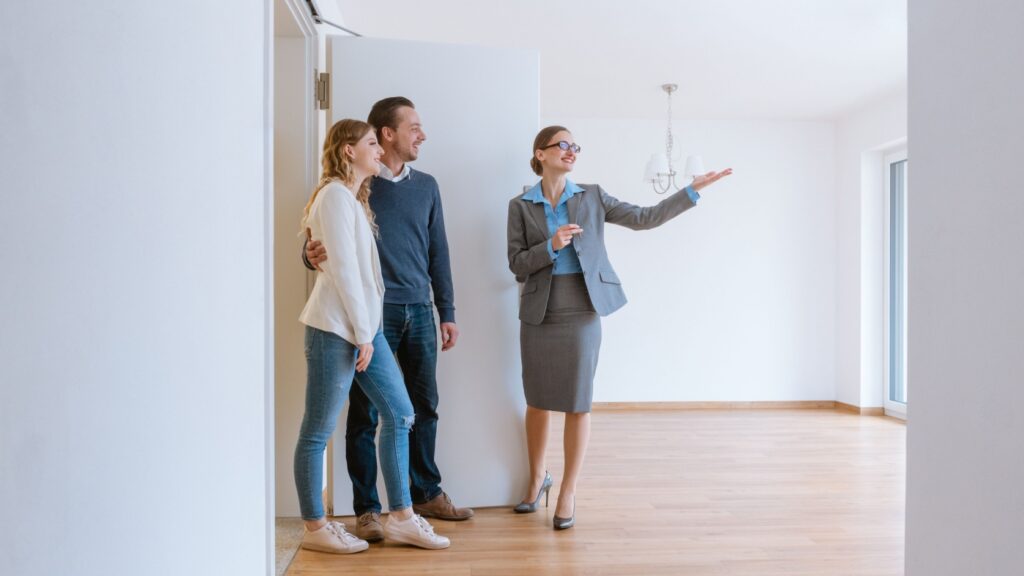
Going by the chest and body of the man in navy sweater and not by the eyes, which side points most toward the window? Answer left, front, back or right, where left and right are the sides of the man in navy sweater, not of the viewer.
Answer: left

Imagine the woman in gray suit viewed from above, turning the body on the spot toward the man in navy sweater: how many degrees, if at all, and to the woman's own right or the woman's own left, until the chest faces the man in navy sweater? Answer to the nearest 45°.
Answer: approximately 90° to the woman's own right

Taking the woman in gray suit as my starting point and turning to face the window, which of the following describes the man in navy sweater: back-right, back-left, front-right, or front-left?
back-left

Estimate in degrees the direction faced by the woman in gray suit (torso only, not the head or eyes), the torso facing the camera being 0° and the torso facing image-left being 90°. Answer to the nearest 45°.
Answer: approximately 0°

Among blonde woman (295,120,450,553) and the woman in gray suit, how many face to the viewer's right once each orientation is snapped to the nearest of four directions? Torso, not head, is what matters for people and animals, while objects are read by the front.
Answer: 1

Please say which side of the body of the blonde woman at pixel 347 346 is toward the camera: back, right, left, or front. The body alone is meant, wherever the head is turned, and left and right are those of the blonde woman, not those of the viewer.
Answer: right

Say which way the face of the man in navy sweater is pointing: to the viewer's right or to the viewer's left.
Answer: to the viewer's right

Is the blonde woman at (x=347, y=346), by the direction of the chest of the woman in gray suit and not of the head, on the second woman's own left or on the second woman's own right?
on the second woman's own right
